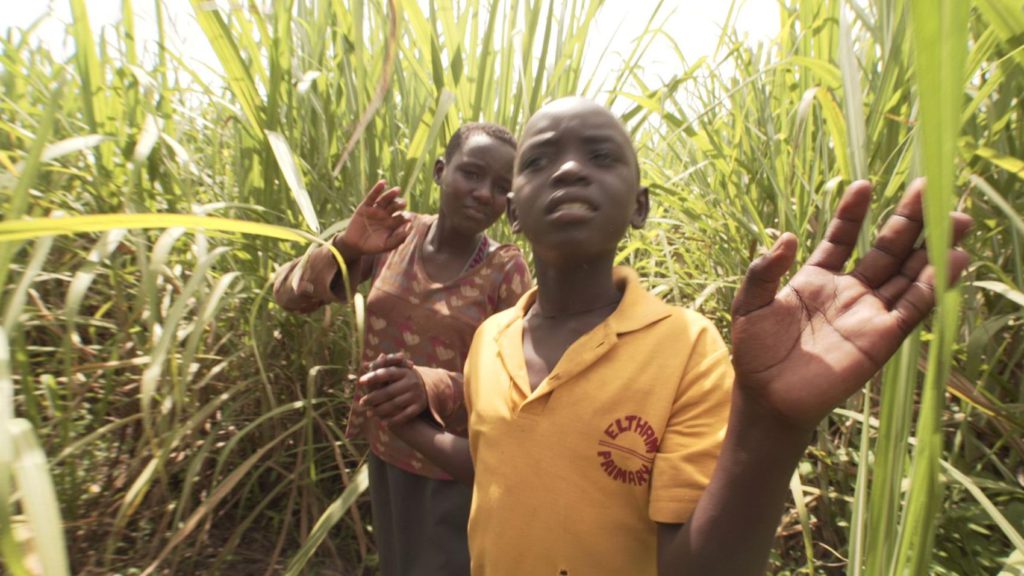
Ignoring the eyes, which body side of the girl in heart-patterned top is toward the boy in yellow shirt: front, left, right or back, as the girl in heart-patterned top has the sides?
front

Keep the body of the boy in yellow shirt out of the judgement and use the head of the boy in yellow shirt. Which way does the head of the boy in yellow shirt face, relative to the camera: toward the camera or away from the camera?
toward the camera

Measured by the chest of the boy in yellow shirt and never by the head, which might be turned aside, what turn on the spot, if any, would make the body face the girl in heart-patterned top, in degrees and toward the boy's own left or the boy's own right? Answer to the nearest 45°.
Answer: approximately 90° to the boy's own right

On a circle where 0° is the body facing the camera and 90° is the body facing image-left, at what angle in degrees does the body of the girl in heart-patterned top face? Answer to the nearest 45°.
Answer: approximately 0°

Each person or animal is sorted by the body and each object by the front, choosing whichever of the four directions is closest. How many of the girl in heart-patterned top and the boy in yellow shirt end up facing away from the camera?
0
